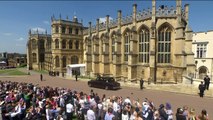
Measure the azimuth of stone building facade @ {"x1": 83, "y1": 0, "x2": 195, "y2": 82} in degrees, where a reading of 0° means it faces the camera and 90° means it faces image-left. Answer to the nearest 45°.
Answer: approximately 45°

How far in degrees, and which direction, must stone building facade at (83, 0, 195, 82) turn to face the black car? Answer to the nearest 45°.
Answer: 0° — it already faces it

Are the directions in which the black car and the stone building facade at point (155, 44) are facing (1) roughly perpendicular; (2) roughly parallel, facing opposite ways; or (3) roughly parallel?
roughly perpendicular

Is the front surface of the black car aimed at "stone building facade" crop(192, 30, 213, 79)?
no

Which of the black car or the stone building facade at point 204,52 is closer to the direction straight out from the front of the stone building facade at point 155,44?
the black car

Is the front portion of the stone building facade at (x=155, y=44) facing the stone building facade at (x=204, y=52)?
no

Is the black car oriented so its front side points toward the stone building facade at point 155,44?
no

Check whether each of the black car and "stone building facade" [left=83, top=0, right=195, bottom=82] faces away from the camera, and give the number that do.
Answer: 0
